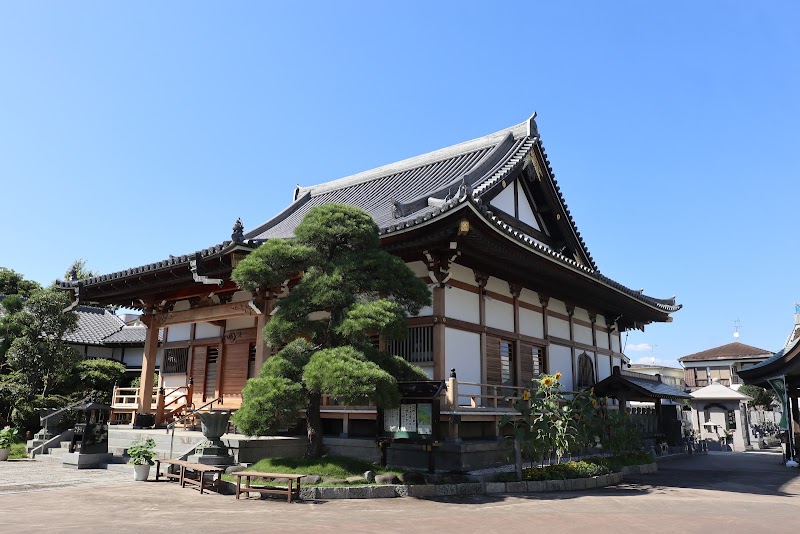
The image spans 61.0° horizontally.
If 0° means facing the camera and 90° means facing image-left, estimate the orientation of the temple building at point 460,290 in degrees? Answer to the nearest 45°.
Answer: approximately 45°

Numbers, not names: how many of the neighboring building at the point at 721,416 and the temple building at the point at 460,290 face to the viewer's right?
0

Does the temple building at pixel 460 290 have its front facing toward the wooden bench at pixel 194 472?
yes

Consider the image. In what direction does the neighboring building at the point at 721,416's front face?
toward the camera

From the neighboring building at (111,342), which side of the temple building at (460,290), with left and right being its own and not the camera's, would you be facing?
right

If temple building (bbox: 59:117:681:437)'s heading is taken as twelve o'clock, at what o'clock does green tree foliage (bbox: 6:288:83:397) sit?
The green tree foliage is roughly at 2 o'clock from the temple building.

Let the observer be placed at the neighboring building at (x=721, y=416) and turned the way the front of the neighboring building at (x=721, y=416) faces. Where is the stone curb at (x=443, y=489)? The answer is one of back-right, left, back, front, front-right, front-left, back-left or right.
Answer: front

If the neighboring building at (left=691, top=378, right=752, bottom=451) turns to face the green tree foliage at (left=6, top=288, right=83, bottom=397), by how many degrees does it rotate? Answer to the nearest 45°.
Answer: approximately 45° to its right

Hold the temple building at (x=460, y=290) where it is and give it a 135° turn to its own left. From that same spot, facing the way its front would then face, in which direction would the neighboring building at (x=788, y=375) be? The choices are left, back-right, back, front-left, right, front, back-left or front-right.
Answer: front

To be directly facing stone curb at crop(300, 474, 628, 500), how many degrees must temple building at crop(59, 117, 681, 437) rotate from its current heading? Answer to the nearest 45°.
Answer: approximately 45° to its left

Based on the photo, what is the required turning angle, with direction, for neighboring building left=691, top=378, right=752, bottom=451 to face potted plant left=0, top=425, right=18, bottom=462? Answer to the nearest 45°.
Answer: approximately 45° to its right

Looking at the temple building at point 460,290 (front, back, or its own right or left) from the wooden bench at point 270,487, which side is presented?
front

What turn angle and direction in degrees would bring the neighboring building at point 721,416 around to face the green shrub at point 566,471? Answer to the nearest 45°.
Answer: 0° — it already faces it

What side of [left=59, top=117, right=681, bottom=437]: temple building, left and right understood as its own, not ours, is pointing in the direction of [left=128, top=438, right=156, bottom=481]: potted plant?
front
